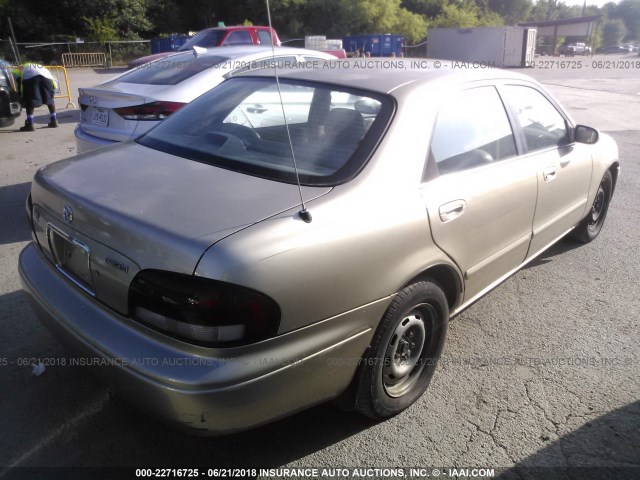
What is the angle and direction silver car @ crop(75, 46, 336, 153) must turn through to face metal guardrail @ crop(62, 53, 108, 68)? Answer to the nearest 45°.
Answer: approximately 45° to its left

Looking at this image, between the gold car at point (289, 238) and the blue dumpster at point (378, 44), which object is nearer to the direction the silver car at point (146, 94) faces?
the blue dumpster

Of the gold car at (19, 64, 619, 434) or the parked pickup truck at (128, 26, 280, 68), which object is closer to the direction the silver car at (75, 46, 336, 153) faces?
the parked pickup truck

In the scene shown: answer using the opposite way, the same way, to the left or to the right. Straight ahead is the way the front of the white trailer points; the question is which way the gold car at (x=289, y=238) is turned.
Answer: to the right

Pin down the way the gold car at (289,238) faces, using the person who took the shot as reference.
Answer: facing away from the viewer and to the right of the viewer

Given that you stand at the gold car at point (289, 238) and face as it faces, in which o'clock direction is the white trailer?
The white trailer is roughly at 11 o'clock from the gold car.

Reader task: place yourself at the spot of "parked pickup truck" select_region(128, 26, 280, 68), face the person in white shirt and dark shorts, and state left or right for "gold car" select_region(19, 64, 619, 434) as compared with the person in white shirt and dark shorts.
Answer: left

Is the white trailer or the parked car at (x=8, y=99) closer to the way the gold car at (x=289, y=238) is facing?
the white trailer

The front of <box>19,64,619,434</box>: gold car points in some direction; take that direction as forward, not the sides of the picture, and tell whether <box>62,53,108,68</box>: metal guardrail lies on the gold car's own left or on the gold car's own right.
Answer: on the gold car's own left

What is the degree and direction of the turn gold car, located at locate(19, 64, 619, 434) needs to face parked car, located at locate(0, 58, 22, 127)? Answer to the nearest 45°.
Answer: approximately 90° to its left

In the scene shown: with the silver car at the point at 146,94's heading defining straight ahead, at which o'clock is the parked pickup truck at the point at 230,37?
The parked pickup truck is roughly at 11 o'clock from the silver car.

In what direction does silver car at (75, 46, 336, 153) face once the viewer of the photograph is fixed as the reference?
facing away from the viewer and to the right of the viewer

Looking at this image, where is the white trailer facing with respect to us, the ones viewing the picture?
facing away from the viewer and to the left of the viewer

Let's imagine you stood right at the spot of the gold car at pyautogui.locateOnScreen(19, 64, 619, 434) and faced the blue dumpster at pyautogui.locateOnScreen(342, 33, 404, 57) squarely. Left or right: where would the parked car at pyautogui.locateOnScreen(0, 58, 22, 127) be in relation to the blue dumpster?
left

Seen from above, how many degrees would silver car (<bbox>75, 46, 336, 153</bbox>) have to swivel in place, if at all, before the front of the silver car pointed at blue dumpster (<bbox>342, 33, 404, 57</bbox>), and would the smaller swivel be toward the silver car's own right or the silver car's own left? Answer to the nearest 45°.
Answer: approximately 45° to the silver car's own left
